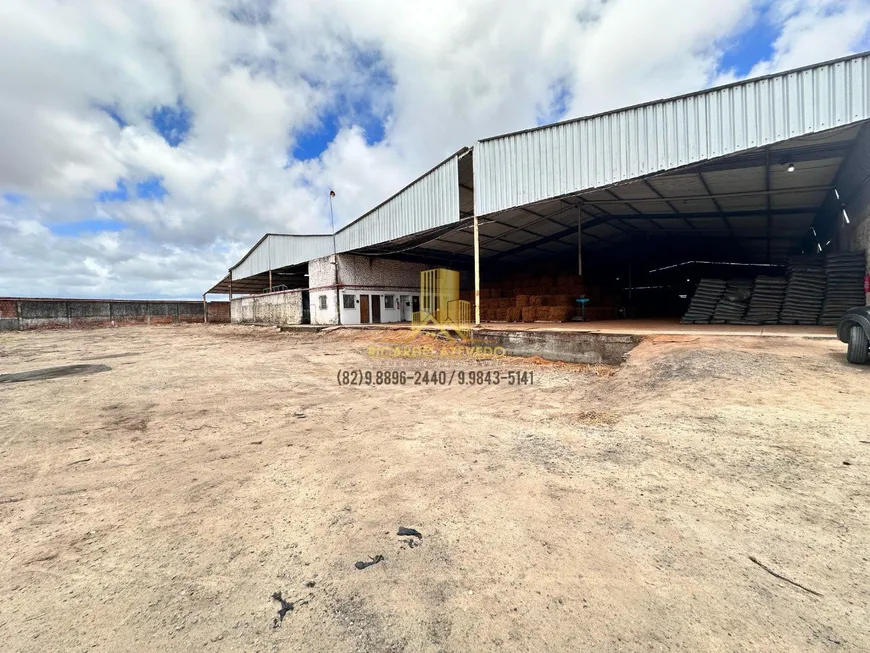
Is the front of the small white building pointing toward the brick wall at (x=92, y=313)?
no

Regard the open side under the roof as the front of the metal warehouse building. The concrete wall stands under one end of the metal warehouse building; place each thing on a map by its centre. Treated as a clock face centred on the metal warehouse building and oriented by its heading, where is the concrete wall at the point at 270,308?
The concrete wall is roughly at 2 o'clock from the metal warehouse building.

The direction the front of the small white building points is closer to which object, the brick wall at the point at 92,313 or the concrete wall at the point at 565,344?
the concrete wall

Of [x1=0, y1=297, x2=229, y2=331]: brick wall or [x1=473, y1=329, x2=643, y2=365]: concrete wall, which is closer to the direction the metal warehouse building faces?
the concrete wall

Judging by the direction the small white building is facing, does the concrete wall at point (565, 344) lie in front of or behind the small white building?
in front

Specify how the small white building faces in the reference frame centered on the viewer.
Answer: facing the viewer and to the right of the viewer

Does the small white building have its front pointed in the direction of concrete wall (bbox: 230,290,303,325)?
no
